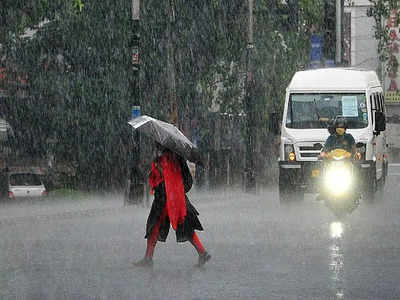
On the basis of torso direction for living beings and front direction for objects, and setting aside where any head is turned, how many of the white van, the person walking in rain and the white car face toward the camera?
1

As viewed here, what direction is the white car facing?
away from the camera

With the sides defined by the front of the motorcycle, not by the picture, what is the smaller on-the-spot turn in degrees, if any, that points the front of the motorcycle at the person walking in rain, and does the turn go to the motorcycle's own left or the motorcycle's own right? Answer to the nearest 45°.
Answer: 0° — it already faces them

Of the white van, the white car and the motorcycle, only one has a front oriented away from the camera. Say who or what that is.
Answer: the white car

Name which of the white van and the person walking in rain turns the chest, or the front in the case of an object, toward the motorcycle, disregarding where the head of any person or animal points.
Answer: the white van

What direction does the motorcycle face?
toward the camera

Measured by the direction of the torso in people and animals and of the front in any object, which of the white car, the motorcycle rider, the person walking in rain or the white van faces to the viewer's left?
the person walking in rain

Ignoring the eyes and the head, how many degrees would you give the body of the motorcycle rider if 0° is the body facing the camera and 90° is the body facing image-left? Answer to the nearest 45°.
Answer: approximately 0°

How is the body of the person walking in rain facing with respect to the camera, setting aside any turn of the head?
to the viewer's left

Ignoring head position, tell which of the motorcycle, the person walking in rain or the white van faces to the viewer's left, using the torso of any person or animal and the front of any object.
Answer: the person walking in rain

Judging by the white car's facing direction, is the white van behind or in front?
behind

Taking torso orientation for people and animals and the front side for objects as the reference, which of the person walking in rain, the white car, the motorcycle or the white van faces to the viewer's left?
the person walking in rain

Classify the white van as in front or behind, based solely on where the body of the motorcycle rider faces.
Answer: behind

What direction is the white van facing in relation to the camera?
toward the camera
